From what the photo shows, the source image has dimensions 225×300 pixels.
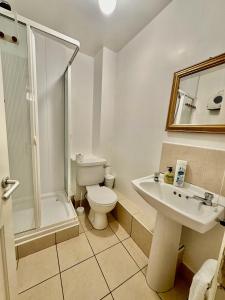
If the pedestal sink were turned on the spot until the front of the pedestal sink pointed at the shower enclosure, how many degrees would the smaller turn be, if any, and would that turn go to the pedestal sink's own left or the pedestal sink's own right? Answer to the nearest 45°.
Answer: approximately 45° to the pedestal sink's own right

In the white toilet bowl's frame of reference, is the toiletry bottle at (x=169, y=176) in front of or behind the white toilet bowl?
in front

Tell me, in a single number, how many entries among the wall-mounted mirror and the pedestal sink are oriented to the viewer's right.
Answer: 0

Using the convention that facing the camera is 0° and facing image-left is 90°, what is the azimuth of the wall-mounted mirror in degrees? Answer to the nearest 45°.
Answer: approximately 45°

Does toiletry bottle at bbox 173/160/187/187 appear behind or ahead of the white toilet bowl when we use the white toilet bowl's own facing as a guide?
ahead

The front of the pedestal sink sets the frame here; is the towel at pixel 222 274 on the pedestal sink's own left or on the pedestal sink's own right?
on the pedestal sink's own left

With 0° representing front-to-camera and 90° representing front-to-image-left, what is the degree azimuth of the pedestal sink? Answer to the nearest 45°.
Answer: approximately 45°
